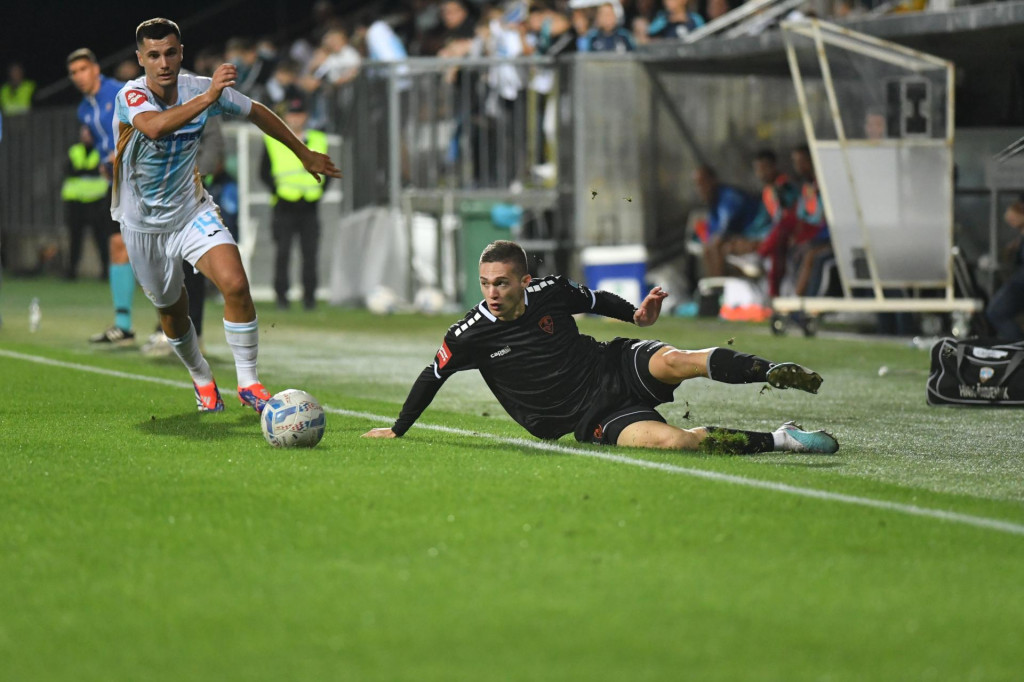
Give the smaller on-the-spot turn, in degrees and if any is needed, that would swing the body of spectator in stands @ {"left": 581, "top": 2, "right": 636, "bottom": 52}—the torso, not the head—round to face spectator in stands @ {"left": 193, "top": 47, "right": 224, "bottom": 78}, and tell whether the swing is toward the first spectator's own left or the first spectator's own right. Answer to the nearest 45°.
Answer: approximately 135° to the first spectator's own right

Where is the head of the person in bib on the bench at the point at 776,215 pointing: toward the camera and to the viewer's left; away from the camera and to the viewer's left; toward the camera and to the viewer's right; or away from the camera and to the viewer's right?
toward the camera and to the viewer's left
